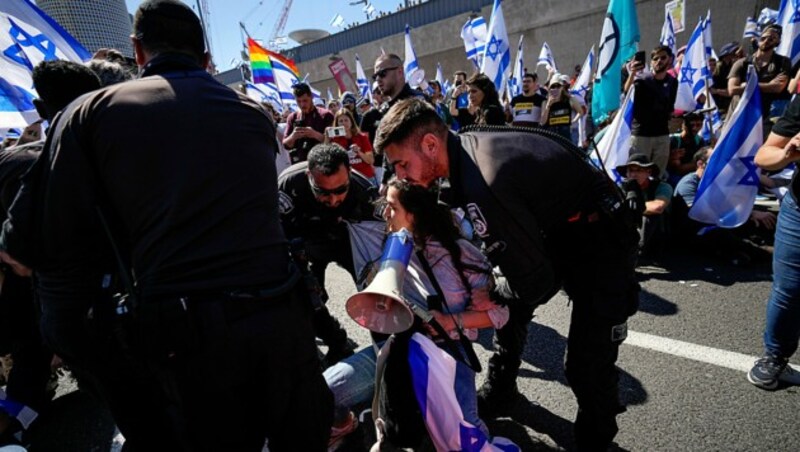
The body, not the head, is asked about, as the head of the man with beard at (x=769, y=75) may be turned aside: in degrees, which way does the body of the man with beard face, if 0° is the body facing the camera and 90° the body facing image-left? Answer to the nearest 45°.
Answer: approximately 45°

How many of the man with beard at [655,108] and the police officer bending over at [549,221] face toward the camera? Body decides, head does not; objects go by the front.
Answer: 1

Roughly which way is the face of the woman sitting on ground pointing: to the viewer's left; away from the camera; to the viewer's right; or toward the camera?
to the viewer's left

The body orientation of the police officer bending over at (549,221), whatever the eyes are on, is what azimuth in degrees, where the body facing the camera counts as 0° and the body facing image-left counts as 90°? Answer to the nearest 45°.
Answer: approximately 90°

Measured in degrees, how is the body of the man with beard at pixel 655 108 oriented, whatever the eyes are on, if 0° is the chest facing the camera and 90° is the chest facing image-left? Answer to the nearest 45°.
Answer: approximately 0°

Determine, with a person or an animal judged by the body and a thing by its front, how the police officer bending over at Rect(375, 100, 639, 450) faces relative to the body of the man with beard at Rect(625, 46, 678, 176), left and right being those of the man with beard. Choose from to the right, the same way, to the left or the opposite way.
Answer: to the right

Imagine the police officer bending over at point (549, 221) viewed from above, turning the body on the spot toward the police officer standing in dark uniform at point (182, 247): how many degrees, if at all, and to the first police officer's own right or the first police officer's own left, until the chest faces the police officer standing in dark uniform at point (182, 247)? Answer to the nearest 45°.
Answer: approximately 45° to the first police officer's own left
